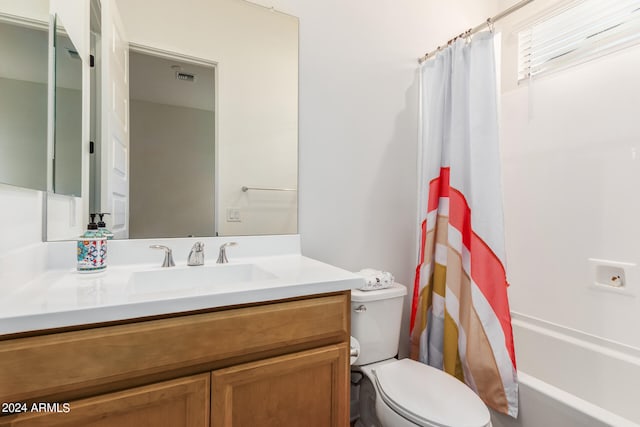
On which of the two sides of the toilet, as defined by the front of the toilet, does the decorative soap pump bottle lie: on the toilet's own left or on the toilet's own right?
on the toilet's own right

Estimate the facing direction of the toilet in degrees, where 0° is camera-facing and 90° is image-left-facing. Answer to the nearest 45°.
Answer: approximately 315°

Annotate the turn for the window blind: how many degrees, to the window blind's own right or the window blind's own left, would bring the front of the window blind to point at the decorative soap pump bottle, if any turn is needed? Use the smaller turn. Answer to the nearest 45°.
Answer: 0° — it already faces it

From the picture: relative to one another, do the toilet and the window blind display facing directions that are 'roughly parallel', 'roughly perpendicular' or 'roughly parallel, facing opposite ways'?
roughly perpendicular

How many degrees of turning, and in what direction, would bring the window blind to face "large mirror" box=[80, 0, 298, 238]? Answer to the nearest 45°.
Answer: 0° — it already faces it
